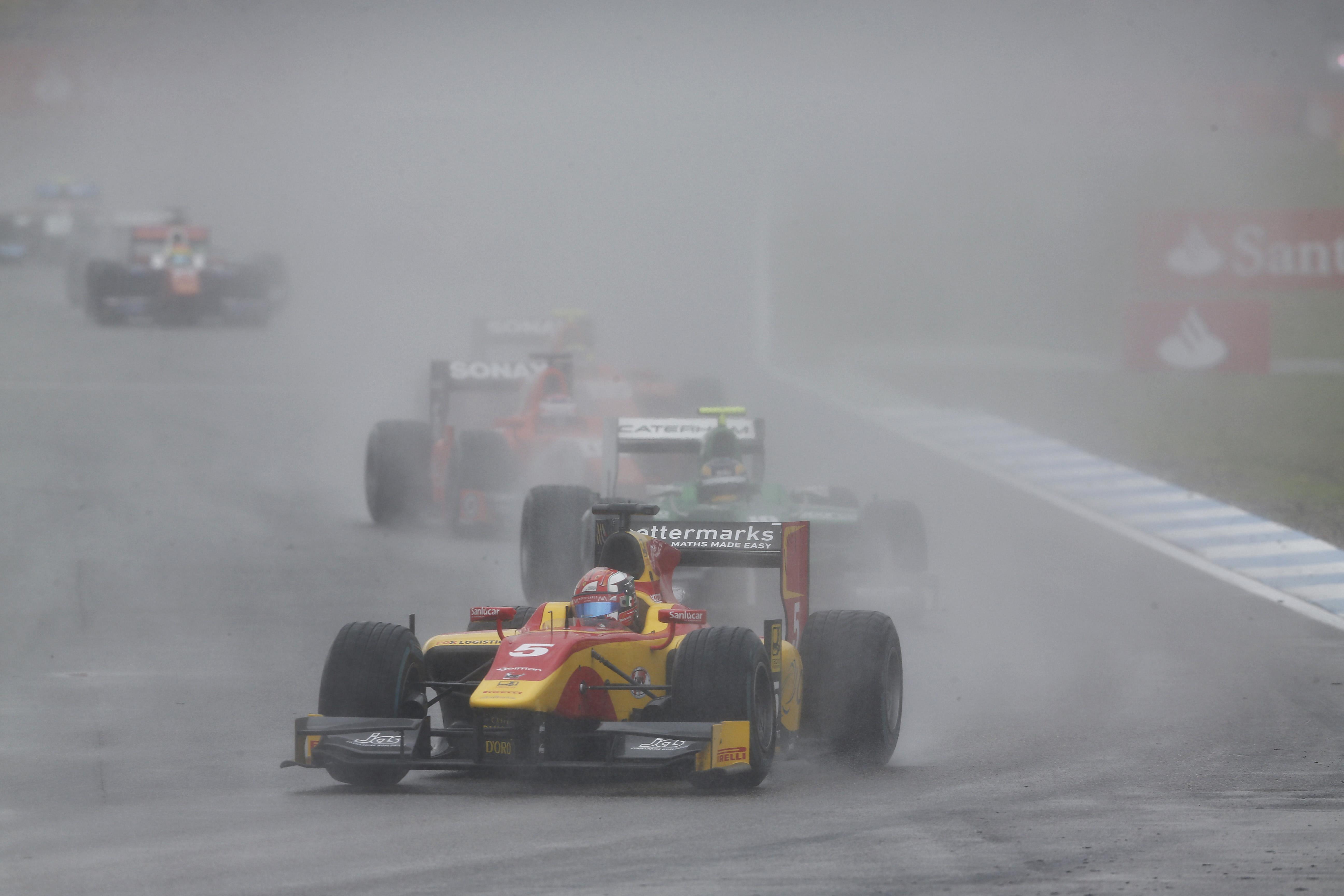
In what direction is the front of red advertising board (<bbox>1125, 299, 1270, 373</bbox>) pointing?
toward the camera

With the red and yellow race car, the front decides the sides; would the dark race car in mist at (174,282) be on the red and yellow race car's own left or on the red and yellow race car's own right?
on the red and yellow race car's own right

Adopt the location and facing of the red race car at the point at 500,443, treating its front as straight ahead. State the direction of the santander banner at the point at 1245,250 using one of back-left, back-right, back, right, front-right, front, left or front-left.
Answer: left

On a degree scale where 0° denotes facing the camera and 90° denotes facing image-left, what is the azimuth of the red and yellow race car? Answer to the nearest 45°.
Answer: approximately 45°

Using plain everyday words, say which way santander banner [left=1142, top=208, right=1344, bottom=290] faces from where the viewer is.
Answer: facing the viewer

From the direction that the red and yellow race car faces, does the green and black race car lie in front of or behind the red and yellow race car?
behind

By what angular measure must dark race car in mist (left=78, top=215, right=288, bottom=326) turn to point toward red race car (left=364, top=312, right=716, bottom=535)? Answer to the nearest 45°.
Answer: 0° — it already faces it

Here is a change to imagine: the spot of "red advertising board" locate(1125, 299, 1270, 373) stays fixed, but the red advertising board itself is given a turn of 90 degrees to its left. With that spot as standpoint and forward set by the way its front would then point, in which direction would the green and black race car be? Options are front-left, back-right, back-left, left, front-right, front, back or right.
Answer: right

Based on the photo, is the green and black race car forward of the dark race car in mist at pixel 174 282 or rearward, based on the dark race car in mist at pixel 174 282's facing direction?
forward

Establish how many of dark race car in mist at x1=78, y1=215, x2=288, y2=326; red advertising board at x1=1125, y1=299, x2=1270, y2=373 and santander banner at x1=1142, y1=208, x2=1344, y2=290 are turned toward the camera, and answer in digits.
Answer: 3

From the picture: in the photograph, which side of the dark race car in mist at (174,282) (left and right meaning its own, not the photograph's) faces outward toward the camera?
front

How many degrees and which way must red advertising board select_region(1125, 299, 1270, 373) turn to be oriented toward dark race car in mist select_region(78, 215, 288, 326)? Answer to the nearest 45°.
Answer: approximately 90° to its right

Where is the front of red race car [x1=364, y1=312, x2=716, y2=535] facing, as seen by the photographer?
facing the viewer and to the right of the viewer

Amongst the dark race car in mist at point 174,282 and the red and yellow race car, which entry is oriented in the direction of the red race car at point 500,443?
the dark race car in mist

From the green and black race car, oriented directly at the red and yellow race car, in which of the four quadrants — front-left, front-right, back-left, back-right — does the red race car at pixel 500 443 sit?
back-right

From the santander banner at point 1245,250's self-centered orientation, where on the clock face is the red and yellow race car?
The red and yellow race car is roughly at 12 o'clock from the santander banner.

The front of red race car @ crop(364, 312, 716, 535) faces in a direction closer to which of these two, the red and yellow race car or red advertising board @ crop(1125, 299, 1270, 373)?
the red and yellow race car

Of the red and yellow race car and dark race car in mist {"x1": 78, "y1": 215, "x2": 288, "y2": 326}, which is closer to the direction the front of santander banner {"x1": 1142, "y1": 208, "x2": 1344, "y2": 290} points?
the red and yellow race car

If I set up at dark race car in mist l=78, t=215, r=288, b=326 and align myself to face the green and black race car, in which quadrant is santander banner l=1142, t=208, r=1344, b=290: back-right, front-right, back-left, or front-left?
front-left
